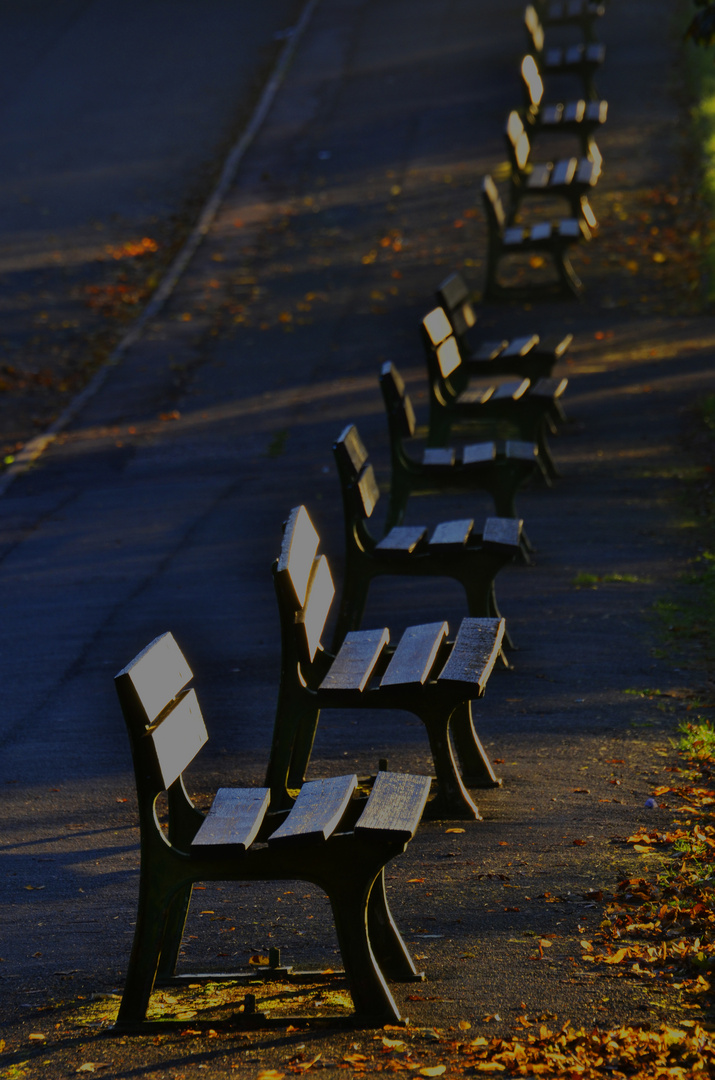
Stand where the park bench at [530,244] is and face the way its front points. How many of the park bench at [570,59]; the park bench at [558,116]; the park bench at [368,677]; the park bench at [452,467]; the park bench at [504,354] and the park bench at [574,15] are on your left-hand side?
3

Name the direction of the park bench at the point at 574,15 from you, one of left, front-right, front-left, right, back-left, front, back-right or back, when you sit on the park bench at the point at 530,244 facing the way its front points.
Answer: left

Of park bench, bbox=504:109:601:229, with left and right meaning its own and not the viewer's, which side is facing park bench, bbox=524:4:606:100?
left

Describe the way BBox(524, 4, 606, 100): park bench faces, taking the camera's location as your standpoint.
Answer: facing to the right of the viewer

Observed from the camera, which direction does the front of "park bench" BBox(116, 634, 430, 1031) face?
facing to the right of the viewer

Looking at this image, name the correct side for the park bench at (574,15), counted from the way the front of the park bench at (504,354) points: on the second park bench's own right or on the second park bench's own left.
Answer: on the second park bench's own left

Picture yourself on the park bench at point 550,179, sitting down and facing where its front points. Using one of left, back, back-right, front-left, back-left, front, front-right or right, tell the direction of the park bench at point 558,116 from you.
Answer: left

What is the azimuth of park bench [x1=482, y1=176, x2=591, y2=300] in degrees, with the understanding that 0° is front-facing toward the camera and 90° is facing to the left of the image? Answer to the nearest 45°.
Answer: approximately 270°

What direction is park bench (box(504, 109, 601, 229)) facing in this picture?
to the viewer's right

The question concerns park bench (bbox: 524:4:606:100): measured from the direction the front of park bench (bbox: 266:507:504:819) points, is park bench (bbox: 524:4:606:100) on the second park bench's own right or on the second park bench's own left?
on the second park bench's own left

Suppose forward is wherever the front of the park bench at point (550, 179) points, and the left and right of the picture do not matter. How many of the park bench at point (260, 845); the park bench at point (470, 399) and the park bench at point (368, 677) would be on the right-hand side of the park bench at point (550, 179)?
3

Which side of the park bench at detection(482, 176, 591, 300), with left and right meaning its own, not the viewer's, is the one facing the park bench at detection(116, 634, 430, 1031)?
right

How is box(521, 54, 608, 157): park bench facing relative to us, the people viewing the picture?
facing to the right of the viewer

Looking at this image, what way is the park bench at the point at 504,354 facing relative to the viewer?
to the viewer's right

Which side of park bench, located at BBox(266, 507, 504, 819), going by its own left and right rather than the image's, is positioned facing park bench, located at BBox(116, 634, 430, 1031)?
right
